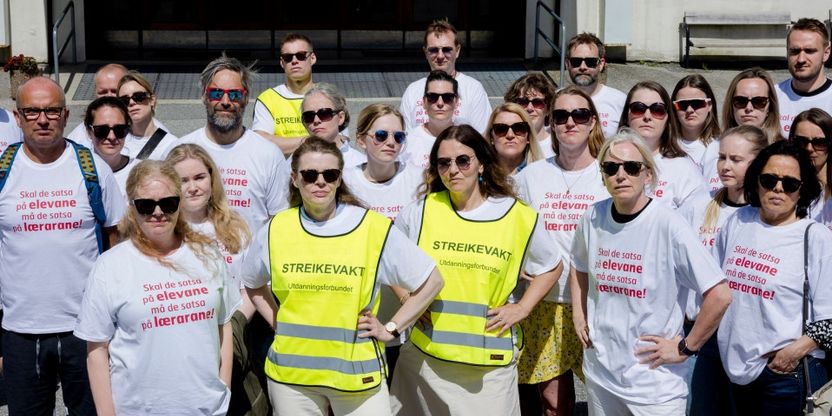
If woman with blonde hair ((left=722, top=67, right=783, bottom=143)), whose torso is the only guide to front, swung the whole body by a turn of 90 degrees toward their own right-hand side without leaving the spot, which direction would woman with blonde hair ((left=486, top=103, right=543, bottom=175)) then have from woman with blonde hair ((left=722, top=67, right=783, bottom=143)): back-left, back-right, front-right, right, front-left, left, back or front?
front-left

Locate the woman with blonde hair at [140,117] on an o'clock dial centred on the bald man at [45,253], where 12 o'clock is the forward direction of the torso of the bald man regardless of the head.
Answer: The woman with blonde hair is roughly at 7 o'clock from the bald man.

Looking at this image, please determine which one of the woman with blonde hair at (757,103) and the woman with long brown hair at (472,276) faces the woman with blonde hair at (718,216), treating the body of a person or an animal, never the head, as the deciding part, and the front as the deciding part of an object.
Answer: the woman with blonde hair at (757,103)

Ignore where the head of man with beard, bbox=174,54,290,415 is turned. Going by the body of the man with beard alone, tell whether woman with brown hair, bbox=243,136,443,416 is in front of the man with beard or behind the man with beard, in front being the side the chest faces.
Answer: in front

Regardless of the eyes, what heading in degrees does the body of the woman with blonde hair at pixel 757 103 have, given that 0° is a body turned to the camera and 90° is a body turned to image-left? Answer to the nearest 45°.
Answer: approximately 0°

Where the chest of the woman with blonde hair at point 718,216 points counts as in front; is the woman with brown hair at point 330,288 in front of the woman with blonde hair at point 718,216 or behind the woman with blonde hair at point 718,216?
in front

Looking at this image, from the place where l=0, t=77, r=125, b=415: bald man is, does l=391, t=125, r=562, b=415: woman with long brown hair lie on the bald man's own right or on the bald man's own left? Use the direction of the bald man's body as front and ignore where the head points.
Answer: on the bald man's own left
